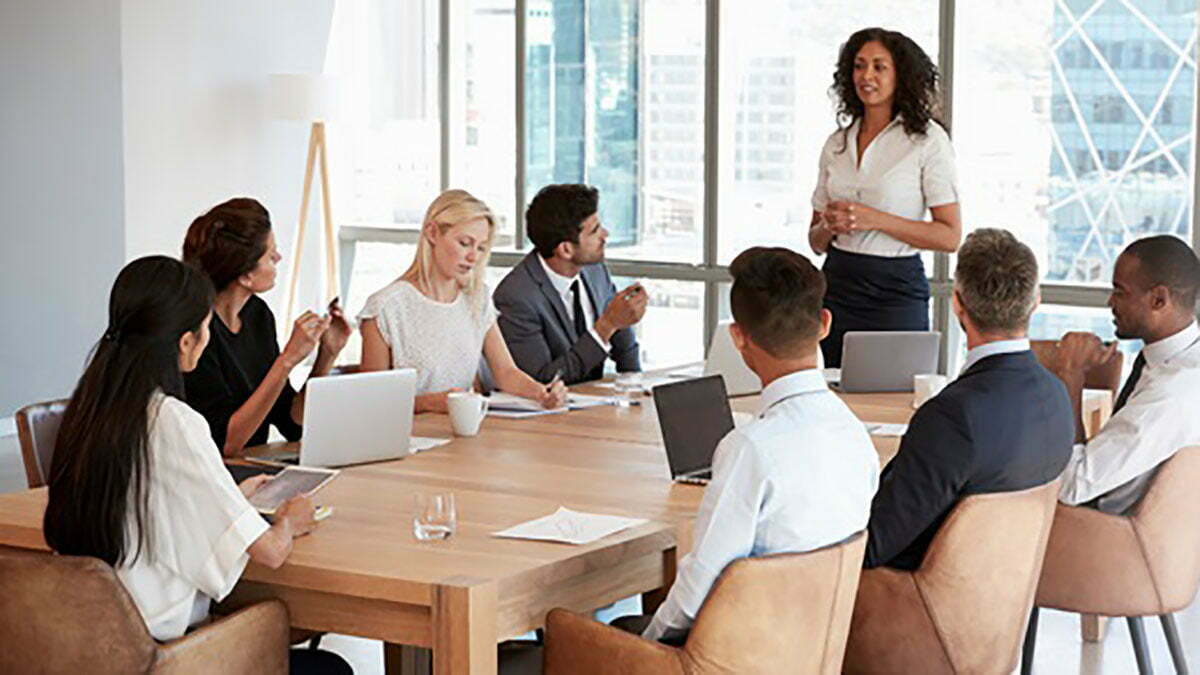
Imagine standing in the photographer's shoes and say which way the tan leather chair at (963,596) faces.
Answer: facing away from the viewer and to the left of the viewer

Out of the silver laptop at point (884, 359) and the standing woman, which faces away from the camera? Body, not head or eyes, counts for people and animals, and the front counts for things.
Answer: the silver laptop

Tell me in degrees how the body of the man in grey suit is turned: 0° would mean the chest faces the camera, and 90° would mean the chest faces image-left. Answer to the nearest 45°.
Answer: approximately 315°

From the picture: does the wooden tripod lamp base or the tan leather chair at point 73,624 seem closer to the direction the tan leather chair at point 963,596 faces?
the wooden tripod lamp base

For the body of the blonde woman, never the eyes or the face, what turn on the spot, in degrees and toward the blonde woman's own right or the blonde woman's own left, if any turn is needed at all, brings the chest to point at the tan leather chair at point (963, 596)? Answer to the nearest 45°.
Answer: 0° — they already face it

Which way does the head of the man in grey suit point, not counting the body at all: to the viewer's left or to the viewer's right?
to the viewer's right

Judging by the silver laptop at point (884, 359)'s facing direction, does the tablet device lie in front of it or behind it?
behind

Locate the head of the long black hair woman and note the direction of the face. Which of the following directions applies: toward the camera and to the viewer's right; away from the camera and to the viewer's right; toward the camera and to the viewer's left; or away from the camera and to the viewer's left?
away from the camera and to the viewer's right

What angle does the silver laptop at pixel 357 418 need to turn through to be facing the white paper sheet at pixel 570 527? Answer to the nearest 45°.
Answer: approximately 180°

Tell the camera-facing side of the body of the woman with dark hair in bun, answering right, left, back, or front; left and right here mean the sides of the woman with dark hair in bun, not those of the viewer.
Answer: right

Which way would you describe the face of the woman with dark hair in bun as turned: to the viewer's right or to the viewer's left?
to the viewer's right

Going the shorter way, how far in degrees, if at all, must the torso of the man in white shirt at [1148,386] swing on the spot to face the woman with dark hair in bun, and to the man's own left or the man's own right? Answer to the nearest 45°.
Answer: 0° — they already face them
